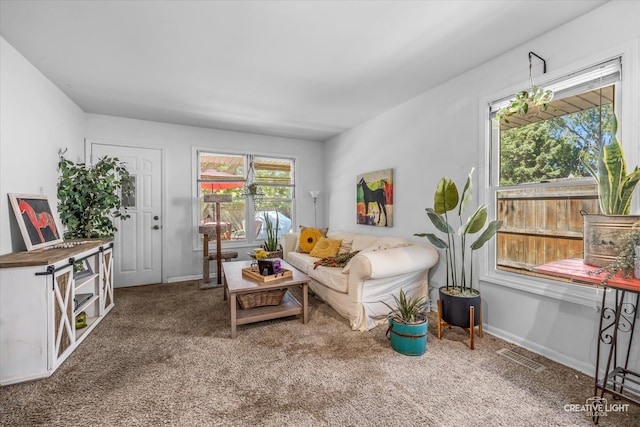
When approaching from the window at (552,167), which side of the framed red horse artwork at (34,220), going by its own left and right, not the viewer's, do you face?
front

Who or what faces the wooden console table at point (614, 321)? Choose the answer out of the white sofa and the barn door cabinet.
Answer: the barn door cabinet

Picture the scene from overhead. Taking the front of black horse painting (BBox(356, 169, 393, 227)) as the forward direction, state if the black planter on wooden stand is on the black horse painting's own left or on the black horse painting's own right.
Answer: on the black horse painting's own left

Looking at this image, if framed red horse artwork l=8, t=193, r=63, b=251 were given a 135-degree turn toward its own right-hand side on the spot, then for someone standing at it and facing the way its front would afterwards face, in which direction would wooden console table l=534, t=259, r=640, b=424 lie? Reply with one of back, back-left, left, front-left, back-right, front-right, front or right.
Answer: back-left

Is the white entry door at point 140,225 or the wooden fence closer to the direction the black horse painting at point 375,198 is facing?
the white entry door

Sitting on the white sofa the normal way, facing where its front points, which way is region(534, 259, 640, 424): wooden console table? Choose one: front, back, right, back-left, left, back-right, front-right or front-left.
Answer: left

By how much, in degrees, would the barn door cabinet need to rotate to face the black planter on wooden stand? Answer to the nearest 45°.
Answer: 0° — it already faces it

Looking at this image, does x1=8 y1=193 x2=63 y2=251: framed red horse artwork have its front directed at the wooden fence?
yes

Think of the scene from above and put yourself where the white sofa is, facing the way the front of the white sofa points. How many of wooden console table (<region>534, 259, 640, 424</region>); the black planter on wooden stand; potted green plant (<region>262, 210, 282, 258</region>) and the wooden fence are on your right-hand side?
1

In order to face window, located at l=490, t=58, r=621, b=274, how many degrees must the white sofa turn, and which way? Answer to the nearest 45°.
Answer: approximately 135° to its left

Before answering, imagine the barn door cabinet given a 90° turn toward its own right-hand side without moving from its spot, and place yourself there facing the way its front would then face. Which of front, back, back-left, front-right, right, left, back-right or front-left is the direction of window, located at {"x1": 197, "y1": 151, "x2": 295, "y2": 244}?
back

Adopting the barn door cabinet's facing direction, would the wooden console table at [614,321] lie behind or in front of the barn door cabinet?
in front

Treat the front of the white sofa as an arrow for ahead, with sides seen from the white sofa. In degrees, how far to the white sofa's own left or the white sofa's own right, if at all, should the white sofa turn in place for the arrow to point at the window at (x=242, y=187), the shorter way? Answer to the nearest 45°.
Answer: approximately 90° to the white sofa's own right

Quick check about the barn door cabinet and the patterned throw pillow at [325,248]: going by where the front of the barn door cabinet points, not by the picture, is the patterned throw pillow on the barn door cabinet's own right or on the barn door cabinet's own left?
on the barn door cabinet's own left

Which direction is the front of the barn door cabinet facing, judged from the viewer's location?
facing the viewer and to the right of the viewer

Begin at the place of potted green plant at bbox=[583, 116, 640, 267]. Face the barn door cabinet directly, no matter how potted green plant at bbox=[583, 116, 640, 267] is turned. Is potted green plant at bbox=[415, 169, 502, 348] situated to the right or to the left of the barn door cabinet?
right

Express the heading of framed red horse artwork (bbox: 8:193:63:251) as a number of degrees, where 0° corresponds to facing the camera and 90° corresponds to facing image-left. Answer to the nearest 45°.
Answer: approximately 315°

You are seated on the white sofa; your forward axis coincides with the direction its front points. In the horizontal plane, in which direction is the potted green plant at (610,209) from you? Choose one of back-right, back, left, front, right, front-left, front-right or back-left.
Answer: left

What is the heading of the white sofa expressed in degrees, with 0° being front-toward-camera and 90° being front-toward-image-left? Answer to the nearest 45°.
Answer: approximately 45°
